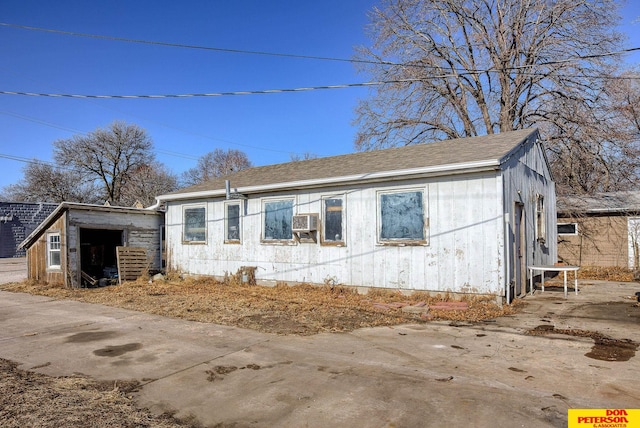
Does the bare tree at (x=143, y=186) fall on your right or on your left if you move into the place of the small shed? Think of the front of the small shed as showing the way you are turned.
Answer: on your left

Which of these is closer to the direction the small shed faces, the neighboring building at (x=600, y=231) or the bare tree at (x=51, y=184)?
the neighboring building

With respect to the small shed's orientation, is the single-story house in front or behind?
in front

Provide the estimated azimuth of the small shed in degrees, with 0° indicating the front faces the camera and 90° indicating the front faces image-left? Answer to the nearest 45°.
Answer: approximately 315°

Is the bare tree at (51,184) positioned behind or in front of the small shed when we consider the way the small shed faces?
behind

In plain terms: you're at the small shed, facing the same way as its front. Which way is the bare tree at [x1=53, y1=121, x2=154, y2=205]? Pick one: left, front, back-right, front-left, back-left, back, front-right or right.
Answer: back-left

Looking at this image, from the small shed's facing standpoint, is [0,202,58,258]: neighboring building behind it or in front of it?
behind

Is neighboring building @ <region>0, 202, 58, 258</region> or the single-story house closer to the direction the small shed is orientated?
the single-story house
